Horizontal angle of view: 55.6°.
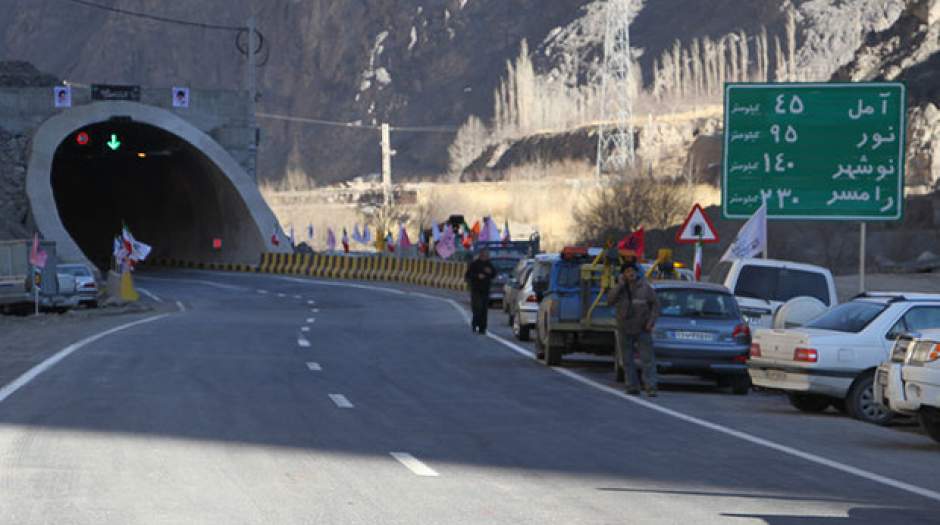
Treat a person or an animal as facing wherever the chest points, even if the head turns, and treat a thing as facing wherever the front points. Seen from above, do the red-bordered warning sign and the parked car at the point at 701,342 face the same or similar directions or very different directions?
very different directions

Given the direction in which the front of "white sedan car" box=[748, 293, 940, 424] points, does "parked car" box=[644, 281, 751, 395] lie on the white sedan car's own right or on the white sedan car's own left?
on the white sedan car's own left

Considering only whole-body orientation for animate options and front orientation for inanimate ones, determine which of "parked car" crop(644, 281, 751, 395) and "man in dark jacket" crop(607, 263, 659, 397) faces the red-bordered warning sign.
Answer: the parked car

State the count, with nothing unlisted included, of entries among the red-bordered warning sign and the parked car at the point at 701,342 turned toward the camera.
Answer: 1

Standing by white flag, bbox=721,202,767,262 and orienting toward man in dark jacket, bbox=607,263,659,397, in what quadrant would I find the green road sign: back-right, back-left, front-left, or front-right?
back-left

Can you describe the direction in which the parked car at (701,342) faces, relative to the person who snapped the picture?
facing away from the viewer

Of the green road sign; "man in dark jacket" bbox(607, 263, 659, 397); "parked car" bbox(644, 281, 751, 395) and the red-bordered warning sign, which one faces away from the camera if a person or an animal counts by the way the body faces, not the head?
the parked car

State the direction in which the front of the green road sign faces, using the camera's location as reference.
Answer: facing the viewer

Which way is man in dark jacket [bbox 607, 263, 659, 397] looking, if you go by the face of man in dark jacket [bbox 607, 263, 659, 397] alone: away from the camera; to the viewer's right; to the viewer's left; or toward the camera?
toward the camera

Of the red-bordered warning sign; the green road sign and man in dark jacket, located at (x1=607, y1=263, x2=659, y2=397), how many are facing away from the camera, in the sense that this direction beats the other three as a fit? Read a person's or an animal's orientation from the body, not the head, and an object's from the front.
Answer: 0

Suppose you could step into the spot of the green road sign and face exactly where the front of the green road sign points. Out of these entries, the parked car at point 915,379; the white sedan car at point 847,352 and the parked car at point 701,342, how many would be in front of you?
3

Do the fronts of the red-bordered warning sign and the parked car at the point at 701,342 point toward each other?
yes

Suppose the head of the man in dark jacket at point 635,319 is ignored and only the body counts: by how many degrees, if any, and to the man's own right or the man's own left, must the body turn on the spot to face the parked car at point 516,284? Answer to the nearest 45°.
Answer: approximately 180°

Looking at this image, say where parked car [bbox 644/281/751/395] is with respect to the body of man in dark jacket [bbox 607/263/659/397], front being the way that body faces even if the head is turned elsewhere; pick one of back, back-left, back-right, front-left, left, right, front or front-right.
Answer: back-left

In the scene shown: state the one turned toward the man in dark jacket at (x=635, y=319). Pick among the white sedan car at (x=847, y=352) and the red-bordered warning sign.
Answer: the red-bordered warning sign
